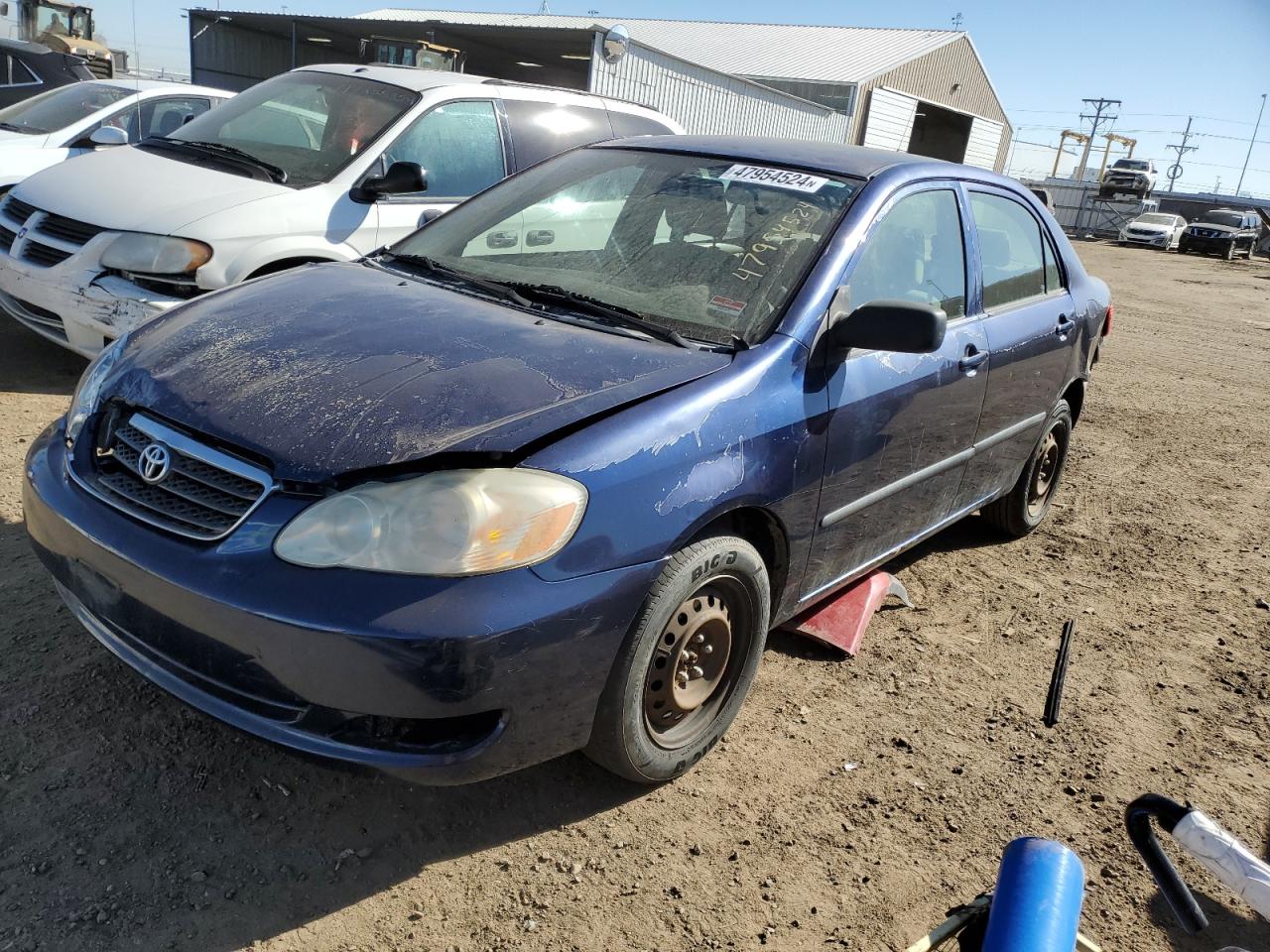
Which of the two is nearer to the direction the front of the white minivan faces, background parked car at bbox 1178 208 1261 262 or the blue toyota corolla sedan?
the blue toyota corolla sedan

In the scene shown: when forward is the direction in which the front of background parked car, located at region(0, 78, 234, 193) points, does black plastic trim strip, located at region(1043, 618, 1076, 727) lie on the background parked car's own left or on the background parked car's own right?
on the background parked car's own left

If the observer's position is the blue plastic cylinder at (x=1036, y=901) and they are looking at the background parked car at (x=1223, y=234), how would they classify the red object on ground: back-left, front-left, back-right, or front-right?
front-left

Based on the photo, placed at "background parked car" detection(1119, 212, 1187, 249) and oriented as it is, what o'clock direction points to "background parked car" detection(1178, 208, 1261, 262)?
"background parked car" detection(1178, 208, 1261, 262) is roughly at 8 o'clock from "background parked car" detection(1119, 212, 1187, 249).

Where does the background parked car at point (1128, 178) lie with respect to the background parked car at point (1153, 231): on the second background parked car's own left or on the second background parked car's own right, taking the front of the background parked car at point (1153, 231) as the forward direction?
on the second background parked car's own right

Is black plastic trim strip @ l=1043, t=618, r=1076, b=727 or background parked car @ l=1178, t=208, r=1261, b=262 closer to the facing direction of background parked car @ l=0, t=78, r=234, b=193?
the black plastic trim strip

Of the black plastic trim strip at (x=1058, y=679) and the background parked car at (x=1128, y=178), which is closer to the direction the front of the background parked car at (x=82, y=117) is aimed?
the black plastic trim strip

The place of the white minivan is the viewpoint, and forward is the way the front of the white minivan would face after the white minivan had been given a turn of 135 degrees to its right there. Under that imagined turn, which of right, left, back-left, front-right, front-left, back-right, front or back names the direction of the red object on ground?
back-right

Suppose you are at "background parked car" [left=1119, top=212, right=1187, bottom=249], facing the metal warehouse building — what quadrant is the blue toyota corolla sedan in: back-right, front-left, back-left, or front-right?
front-left

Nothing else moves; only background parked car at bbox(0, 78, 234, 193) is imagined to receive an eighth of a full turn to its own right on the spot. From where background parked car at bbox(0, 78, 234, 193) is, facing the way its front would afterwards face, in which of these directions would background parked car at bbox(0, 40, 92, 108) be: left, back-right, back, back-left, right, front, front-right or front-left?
right

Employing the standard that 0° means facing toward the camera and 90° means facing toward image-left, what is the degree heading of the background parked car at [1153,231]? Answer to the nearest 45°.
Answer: approximately 45°

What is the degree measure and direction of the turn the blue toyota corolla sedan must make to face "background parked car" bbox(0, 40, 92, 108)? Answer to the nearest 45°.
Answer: approximately 90° to its right

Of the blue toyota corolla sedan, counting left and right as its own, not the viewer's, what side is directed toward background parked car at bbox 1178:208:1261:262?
back

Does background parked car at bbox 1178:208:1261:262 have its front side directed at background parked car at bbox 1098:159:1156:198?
no

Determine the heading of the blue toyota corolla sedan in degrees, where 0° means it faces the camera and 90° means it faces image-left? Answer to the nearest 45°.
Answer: approximately 45°

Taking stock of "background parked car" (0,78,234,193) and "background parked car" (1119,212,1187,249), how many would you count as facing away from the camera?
0

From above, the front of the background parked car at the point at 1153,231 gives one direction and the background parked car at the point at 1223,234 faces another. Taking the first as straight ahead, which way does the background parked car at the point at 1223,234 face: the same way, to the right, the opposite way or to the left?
the same way

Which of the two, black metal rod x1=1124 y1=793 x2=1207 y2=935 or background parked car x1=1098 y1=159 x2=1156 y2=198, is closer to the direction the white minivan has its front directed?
the black metal rod

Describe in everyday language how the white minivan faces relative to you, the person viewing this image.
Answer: facing the viewer and to the left of the viewer

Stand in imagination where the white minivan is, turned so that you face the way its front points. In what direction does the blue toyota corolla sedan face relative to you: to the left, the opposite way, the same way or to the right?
the same way
